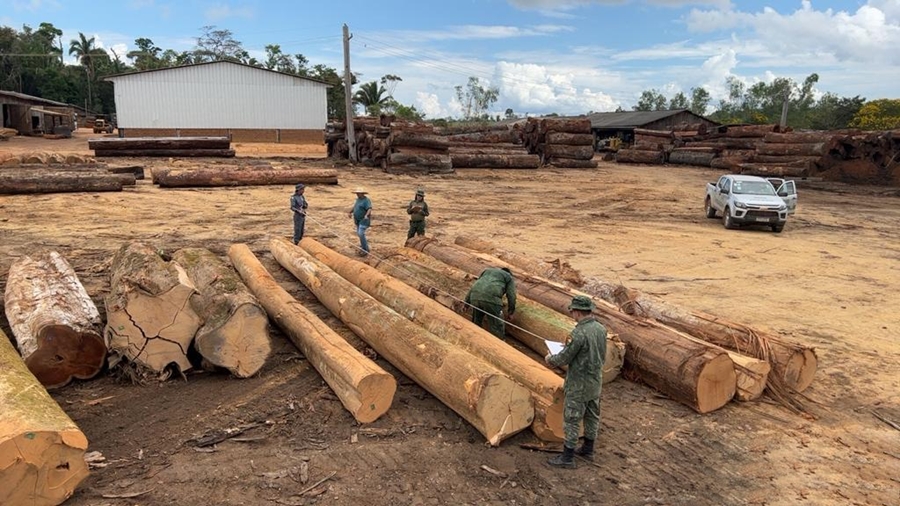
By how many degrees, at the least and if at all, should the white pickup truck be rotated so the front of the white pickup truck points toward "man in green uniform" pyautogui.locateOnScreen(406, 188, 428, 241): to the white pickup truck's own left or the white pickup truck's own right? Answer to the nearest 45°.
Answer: approximately 90° to the white pickup truck's own right

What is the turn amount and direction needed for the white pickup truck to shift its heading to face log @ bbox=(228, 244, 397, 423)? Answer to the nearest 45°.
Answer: approximately 45° to its right

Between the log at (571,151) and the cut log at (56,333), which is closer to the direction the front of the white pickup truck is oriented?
the cut log

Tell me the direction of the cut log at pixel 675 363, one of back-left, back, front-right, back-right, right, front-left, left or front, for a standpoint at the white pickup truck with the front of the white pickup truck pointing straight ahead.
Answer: front-right

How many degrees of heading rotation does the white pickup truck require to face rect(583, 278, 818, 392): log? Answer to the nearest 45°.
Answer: approximately 45° to its right

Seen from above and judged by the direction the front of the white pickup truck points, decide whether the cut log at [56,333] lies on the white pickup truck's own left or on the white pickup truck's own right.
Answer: on the white pickup truck's own right

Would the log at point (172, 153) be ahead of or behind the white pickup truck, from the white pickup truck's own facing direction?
behind

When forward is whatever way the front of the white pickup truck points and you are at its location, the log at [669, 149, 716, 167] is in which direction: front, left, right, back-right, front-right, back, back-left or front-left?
back-left

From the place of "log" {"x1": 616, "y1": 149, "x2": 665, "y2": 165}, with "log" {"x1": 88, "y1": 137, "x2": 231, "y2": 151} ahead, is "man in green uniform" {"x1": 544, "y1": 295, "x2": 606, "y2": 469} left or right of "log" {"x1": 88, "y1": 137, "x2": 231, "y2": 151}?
left

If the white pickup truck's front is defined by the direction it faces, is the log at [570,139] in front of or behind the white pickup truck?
behind

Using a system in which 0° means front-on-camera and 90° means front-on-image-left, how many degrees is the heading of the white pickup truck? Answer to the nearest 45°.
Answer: approximately 315°
